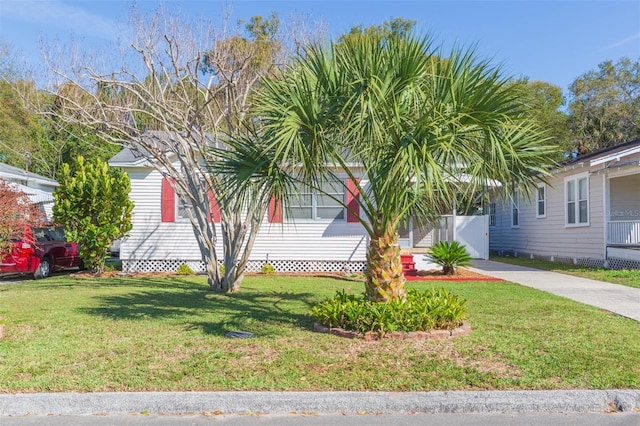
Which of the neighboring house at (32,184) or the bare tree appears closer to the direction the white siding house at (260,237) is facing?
the bare tree

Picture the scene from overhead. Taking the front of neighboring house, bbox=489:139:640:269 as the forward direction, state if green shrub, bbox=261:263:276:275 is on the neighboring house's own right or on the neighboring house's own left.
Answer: on the neighboring house's own right

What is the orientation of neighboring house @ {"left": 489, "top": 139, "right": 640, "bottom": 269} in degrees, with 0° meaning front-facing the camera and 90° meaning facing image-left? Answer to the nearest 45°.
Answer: approximately 315°

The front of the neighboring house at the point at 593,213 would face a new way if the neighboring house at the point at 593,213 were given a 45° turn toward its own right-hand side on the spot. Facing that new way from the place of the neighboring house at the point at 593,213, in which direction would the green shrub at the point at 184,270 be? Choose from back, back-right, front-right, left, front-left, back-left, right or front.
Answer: front-right

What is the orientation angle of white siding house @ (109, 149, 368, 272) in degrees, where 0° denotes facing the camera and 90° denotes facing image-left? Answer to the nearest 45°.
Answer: approximately 0°

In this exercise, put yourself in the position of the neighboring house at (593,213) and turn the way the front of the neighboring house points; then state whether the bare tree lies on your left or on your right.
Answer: on your right

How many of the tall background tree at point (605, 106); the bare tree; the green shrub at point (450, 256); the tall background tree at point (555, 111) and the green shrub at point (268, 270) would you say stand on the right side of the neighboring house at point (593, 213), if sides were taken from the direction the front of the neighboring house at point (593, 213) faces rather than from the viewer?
3

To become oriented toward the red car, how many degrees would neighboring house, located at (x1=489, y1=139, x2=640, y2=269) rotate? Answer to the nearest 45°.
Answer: approximately 90° to its right

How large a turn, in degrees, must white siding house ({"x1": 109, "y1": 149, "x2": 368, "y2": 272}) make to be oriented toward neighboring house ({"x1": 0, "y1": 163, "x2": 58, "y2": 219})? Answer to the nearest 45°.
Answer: approximately 135° to its right

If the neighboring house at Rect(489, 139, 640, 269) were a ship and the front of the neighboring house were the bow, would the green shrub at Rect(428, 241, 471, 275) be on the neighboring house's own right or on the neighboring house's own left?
on the neighboring house's own right
